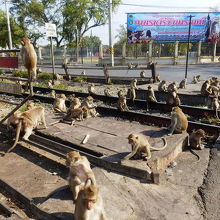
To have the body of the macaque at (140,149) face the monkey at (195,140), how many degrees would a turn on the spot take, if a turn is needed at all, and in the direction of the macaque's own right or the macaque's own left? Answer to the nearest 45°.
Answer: approximately 180°

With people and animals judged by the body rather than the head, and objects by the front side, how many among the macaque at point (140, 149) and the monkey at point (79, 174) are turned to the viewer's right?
0

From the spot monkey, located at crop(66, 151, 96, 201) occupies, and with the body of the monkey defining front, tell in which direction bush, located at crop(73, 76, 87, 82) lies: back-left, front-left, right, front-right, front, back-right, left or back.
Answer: back-right

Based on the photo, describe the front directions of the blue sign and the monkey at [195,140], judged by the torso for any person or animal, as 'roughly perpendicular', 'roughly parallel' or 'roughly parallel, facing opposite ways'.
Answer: roughly perpendicular

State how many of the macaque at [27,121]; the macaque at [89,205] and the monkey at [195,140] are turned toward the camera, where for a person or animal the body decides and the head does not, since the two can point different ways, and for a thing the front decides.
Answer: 1

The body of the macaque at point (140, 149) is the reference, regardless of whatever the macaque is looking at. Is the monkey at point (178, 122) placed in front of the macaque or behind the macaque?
behind

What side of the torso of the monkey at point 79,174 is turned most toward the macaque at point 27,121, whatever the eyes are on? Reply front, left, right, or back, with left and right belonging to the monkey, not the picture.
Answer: right
